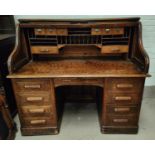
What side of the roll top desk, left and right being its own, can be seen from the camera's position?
front
